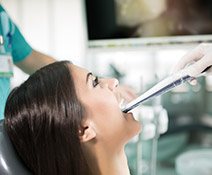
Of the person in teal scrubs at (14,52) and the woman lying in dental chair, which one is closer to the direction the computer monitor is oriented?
the woman lying in dental chair

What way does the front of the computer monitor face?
toward the camera

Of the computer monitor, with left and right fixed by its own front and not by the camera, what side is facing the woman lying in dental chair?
front

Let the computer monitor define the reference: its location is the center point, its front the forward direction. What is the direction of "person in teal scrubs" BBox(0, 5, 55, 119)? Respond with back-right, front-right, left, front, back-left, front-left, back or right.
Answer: front-right

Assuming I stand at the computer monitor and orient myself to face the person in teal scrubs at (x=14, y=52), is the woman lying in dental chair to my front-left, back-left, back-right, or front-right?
front-left
